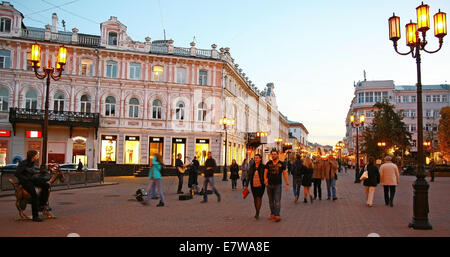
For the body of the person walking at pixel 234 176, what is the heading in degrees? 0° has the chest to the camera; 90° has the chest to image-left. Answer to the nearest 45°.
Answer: approximately 0°

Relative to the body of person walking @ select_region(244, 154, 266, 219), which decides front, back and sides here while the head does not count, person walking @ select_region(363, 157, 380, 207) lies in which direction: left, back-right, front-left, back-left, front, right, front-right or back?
back-left

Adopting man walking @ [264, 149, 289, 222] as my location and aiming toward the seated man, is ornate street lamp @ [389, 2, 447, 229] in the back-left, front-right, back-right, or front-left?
back-left

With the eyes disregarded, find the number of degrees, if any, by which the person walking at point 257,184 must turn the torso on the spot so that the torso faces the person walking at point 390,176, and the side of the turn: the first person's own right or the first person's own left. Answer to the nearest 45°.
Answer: approximately 135° to the first person's own left

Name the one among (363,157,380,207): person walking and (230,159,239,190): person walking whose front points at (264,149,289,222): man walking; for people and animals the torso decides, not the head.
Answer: (230,159,239,190): person walking

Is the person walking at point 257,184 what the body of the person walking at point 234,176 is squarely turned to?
yes

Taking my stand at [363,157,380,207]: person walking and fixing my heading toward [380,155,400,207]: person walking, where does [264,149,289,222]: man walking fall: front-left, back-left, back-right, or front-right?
back-right

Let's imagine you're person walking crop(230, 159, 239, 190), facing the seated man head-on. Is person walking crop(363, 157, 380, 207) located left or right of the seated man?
left
